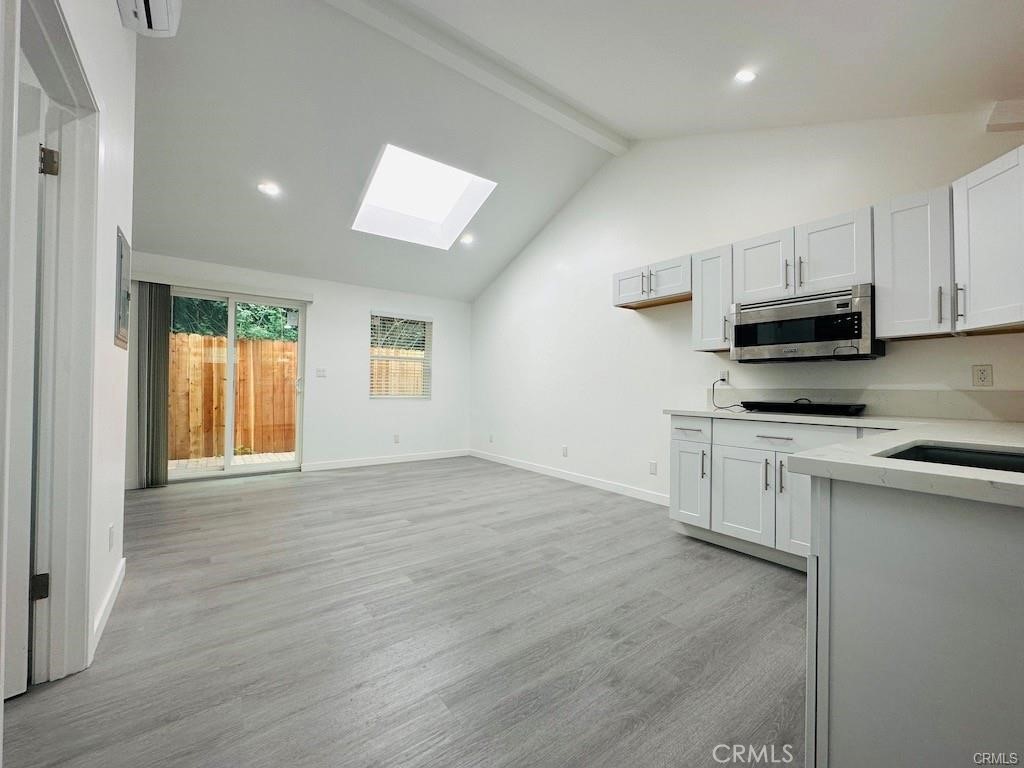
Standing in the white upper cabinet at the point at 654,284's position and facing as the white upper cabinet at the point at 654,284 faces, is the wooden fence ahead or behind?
ahead

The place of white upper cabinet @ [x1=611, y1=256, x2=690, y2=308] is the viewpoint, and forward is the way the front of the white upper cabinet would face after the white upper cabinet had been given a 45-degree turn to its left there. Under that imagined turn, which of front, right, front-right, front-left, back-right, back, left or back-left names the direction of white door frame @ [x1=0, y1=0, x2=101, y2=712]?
front-right

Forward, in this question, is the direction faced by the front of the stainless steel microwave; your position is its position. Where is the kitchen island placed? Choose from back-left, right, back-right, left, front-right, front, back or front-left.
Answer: front-left

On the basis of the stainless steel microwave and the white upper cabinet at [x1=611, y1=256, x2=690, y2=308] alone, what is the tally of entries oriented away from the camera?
0

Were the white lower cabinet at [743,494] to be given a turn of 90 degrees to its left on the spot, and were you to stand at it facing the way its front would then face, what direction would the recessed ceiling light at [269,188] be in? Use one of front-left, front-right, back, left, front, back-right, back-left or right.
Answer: back-right

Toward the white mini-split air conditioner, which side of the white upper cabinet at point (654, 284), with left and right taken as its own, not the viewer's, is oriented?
front

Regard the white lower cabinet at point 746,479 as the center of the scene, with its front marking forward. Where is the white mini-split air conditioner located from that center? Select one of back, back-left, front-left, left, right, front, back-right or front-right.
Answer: front

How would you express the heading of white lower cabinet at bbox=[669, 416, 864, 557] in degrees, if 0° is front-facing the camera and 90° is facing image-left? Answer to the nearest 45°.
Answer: approximately 45°

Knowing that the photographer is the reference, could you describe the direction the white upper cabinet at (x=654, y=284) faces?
facing the viewer and to the left of the viewer

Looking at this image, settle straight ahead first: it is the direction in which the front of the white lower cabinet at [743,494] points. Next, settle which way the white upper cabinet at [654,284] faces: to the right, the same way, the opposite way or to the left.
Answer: the same way

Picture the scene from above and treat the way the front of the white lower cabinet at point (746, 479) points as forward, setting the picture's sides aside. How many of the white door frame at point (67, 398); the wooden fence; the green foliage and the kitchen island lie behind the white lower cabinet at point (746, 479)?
0

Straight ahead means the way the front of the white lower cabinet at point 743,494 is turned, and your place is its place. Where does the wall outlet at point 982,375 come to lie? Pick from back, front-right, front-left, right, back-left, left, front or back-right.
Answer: back-left

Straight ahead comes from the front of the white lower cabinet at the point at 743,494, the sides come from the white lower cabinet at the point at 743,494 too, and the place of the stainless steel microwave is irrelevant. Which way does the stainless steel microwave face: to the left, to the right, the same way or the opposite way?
the same way

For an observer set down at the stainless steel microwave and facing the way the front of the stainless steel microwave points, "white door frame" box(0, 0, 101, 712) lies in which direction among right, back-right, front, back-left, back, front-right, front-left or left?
front

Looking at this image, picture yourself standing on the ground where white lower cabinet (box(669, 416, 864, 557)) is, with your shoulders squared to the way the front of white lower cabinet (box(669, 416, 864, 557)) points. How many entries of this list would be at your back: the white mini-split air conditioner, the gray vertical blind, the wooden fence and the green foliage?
0

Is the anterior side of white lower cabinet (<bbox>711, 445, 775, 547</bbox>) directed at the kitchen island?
no
